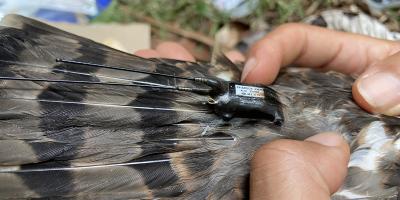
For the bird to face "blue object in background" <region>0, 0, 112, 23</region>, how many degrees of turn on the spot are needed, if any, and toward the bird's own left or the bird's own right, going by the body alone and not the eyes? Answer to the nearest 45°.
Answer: approximately 90° to the bird's own left

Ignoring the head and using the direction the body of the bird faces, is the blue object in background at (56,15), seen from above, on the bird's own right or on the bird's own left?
on the bird's own left

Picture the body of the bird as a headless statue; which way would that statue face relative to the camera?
to the viewer's right
